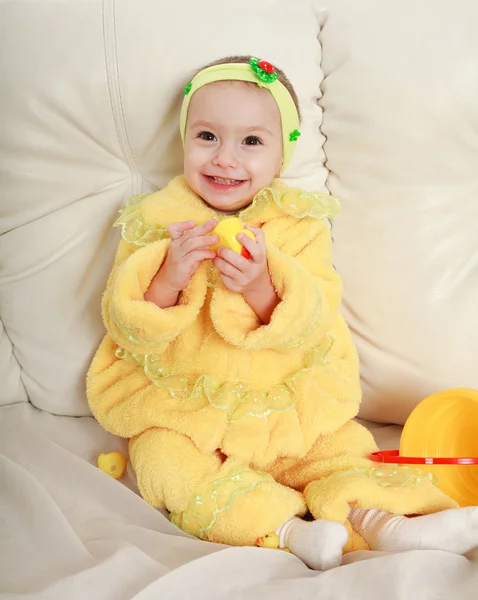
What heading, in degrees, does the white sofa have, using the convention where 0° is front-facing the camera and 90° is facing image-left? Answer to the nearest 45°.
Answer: approximately 0°
